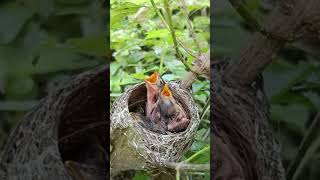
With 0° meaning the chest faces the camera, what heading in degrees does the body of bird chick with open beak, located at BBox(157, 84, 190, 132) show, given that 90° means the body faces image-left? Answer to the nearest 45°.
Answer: approximately 45°
